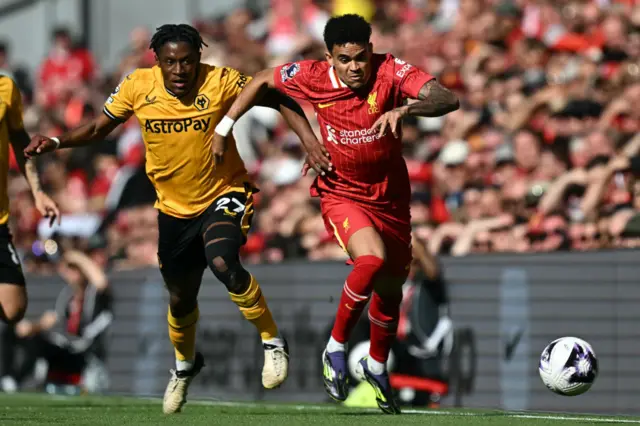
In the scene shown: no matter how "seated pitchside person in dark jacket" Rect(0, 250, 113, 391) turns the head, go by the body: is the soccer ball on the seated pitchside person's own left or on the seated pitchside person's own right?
on the seated pitchside person's own left

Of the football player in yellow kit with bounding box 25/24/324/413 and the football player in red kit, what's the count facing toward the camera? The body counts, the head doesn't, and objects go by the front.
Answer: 2

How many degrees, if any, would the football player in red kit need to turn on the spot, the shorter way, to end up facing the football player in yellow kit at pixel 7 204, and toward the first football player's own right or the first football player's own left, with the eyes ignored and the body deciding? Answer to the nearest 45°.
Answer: approximately 90° to the first football player's own right

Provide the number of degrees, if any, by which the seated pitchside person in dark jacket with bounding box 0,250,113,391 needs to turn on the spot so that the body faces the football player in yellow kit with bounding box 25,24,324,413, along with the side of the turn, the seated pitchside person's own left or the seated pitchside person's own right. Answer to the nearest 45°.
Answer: approximately 45° to the seated pitchside person's own left

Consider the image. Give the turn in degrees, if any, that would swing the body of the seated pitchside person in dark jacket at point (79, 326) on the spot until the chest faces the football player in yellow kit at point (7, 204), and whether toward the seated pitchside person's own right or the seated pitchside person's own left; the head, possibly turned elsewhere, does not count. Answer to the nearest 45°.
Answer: approximately 45° to the seated pitchside person's own left

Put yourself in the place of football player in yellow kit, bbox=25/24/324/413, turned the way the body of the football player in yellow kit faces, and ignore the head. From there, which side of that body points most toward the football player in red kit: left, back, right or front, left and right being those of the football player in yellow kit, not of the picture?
left

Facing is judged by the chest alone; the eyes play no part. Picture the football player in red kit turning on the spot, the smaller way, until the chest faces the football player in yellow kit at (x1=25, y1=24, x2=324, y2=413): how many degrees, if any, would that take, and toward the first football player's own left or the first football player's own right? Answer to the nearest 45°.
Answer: approximately 90° to the first football player's own right

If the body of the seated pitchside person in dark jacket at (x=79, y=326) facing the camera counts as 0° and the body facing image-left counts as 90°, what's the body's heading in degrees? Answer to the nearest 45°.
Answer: approximately 45°

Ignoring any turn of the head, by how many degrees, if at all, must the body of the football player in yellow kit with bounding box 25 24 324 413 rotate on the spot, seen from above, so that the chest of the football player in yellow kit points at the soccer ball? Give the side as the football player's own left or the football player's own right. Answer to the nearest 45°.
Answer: approximately 90° to the football player's own left
